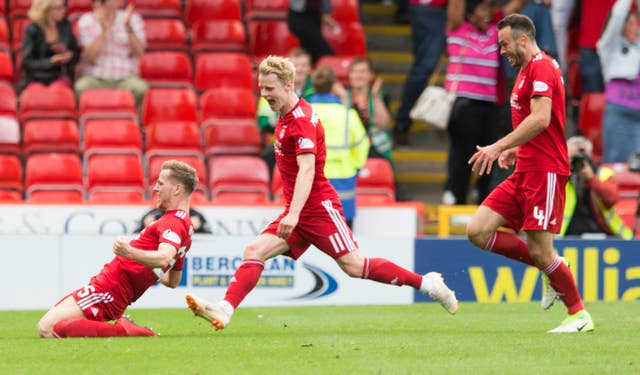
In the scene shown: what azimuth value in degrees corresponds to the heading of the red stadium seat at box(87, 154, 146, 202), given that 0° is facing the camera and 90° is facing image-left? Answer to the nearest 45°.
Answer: approximately 0°

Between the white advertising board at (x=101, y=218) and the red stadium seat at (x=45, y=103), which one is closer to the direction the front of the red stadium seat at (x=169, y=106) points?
the white advertising board

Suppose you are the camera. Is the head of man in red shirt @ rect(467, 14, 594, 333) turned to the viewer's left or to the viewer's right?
to the viewer's left

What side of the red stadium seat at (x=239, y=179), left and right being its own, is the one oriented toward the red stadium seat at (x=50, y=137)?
right

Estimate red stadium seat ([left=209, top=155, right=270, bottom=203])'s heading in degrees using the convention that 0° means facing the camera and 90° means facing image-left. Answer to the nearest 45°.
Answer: approximately 0°

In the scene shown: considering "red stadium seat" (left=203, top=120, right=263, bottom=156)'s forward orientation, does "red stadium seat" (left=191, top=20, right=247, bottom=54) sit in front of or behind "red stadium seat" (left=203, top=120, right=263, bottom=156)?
behind
